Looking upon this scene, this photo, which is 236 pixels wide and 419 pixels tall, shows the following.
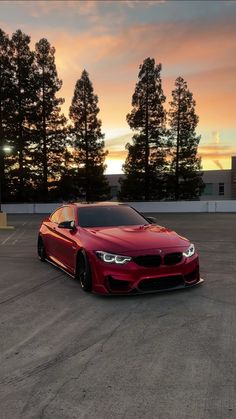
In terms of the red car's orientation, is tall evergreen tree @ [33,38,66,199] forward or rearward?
rearward

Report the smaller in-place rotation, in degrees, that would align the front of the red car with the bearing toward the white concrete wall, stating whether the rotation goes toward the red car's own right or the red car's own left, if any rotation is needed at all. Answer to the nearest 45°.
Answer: approximately 135° to the red car's own left

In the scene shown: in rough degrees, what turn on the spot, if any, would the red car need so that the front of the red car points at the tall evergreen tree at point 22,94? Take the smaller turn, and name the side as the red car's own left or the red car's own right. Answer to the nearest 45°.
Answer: approximately 135° to the red car's own left

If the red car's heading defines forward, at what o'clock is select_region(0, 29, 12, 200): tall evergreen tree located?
The tall evergreen tree is roughly at 7 o'clock from the red car.

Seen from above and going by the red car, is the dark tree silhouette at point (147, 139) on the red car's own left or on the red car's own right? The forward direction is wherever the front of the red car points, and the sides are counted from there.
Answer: on the red car's own left

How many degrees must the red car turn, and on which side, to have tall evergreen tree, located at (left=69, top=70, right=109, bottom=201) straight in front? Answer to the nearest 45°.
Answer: approximately 135° to its left

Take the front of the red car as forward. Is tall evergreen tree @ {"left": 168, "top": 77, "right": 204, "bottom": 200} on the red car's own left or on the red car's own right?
on the red car's own left

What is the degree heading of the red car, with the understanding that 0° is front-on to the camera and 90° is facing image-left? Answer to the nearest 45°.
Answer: approximately 315°
